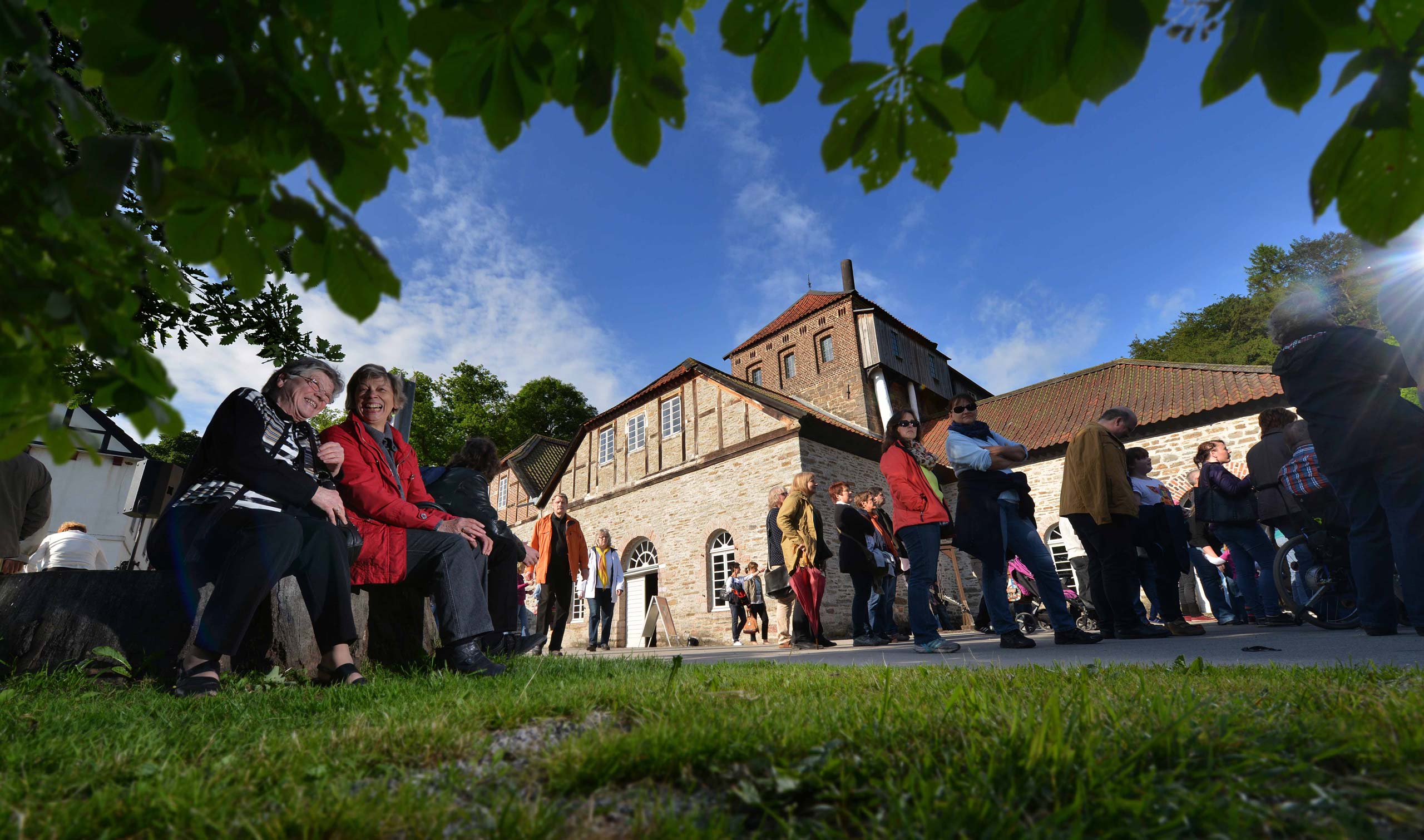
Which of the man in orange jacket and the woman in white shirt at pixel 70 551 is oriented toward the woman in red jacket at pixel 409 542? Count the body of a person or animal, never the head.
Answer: the man in orange jacket

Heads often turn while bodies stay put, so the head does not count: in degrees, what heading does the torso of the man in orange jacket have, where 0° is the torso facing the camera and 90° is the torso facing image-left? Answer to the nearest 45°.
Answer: approximately 0°

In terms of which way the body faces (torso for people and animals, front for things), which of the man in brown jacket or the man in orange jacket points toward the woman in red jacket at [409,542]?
the man in orange jacket

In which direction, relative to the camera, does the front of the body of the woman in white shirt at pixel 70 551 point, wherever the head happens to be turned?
away from the camera

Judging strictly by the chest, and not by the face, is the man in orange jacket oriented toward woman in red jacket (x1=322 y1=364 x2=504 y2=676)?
yes

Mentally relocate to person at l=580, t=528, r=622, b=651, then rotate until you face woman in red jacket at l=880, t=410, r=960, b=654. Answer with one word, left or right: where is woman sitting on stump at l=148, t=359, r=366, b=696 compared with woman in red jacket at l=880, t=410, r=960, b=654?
right

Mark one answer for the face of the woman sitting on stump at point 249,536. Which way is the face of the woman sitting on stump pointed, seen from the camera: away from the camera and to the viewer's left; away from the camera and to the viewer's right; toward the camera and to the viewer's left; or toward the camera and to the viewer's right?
toward the camera and to the viewer's right

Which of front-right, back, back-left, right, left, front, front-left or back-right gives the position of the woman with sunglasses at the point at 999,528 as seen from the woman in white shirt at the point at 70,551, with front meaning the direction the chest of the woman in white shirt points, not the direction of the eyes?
back-right
